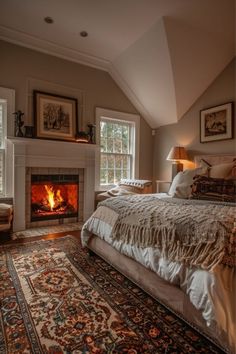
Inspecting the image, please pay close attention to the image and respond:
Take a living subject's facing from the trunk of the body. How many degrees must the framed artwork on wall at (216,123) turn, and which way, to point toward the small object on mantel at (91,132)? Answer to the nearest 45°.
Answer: approximately 45° to its right

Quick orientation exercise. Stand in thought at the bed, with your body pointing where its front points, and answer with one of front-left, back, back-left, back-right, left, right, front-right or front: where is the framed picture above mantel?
right

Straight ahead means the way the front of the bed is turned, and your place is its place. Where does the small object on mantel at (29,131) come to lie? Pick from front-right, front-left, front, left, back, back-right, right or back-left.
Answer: right

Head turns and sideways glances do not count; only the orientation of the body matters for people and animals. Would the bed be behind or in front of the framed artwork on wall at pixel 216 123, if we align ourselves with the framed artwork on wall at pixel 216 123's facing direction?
in front

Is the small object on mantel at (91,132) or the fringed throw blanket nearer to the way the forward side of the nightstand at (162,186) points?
the small object on mantel

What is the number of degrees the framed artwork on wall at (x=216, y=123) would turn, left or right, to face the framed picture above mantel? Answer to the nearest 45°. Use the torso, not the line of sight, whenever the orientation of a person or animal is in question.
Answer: approximately 45° to its right

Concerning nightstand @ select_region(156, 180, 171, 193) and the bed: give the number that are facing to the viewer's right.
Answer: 0

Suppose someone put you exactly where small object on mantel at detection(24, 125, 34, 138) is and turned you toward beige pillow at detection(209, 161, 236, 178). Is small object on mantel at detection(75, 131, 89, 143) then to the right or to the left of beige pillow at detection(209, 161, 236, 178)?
left

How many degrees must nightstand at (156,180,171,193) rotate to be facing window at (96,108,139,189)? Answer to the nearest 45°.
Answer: approximately 45° to its right

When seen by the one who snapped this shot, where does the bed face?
facing the viewer and to the left of the viewer

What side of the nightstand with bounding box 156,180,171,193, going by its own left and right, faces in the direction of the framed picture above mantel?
front

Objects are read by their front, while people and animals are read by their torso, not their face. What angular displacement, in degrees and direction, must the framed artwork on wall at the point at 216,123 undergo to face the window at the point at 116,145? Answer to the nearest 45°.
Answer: approximately 45° to its right
